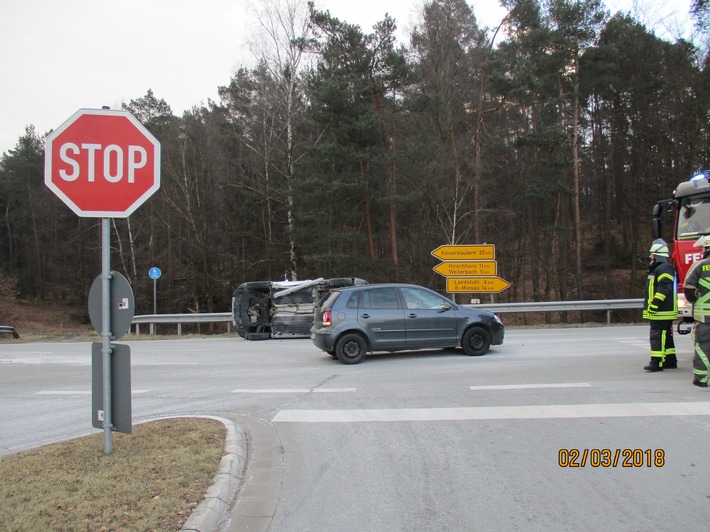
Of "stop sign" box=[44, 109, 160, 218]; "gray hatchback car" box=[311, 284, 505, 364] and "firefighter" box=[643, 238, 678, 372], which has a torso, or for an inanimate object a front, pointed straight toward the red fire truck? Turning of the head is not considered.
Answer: the gray hatchback car

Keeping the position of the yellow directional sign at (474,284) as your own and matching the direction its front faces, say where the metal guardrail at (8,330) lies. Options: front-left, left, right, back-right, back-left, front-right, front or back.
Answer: right

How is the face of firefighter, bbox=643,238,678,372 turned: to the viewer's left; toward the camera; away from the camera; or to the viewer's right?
to the viewer's left

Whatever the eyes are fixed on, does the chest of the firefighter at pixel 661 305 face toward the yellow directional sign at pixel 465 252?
no

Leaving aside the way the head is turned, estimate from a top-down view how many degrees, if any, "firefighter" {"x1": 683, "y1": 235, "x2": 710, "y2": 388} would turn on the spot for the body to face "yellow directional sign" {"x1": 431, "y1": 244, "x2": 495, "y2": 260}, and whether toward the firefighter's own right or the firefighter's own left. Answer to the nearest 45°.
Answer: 0° — they already face it

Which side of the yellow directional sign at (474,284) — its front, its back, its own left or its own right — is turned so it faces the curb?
front

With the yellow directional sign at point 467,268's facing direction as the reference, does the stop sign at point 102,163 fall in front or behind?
in front

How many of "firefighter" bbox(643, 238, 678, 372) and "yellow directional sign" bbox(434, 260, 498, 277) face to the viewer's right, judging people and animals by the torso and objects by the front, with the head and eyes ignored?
0

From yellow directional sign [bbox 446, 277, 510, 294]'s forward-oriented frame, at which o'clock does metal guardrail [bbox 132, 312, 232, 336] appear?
The metal guardrail is roughly at 3 o'clock from the yellow directional sign.

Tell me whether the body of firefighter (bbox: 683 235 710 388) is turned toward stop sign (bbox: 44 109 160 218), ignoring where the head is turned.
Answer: no

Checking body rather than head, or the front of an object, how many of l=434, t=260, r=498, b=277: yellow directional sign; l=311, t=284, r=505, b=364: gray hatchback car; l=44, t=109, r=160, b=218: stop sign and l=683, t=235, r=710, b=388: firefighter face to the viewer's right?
1

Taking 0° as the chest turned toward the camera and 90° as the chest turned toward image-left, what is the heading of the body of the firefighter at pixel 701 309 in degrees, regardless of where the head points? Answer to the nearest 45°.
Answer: approximately 135°

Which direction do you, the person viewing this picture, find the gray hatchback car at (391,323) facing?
facing to the right of the viewer

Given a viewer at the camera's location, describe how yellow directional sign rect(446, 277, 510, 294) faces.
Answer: facing the viewer

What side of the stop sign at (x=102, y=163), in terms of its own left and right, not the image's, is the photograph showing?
front

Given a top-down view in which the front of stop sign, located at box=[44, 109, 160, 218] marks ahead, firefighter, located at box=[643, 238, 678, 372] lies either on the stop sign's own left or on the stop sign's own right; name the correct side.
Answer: on the stop sign's own left

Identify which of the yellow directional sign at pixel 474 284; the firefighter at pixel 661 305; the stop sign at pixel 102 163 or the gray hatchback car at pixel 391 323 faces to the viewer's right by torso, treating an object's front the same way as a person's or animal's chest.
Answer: the gray hatchback car
